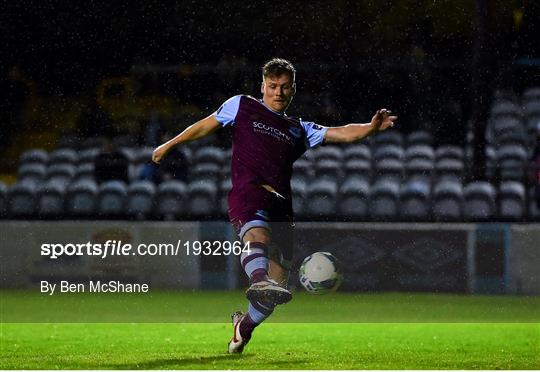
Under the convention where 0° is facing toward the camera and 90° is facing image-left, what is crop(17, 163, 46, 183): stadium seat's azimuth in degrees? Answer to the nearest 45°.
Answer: approximately 0°

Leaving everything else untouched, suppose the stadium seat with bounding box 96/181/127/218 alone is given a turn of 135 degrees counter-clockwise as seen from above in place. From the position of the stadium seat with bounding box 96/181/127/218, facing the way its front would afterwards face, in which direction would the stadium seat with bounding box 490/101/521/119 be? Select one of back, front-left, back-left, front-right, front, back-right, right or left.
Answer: front-right

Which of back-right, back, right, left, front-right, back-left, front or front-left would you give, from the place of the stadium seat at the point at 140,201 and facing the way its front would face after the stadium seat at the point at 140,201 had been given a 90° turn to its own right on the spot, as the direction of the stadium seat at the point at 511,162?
back

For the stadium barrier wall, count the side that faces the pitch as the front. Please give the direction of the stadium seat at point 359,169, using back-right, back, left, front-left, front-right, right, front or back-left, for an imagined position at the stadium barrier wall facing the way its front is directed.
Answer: back

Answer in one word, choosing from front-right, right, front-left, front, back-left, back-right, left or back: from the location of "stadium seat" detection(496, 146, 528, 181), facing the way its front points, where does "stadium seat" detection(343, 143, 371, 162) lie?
right

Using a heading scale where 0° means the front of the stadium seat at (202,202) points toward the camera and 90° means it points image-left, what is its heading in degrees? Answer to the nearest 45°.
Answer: approximately 0°

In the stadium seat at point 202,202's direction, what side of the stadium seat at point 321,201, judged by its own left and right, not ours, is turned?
right

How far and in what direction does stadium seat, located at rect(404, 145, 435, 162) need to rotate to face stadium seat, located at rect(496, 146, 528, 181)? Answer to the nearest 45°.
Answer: approximately 90° to its left

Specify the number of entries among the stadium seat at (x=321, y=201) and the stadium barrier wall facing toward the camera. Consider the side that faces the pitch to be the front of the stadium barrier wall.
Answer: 2

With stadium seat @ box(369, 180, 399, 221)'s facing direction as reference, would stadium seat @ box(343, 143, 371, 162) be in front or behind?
behind

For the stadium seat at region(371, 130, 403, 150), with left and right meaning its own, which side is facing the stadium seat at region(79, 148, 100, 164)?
right

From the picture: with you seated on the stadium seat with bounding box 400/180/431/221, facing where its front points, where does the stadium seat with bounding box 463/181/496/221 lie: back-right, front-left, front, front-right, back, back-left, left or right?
left

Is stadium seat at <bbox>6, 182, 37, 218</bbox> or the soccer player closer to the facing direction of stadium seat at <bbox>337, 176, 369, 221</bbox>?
the soccer player
